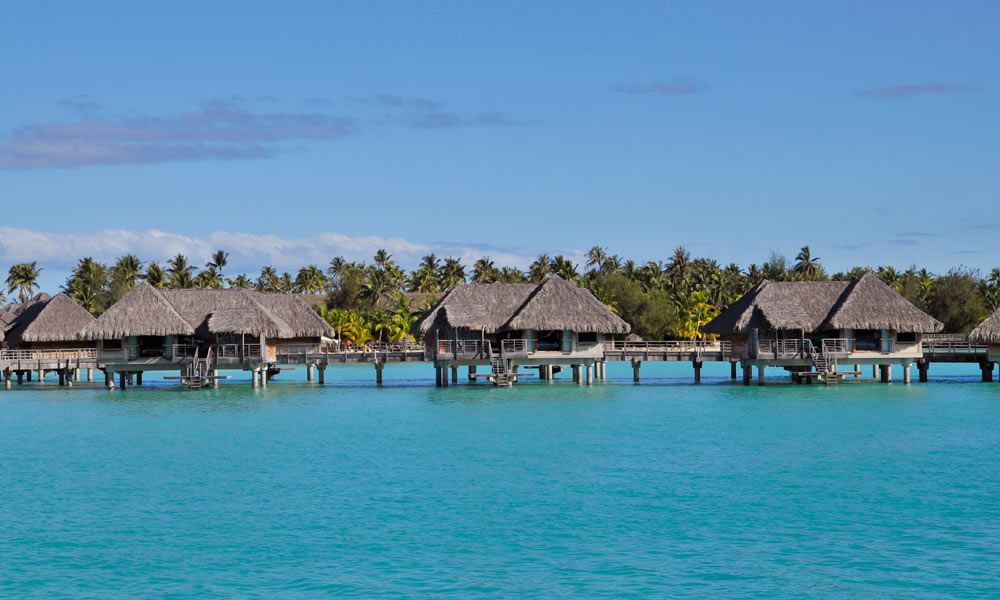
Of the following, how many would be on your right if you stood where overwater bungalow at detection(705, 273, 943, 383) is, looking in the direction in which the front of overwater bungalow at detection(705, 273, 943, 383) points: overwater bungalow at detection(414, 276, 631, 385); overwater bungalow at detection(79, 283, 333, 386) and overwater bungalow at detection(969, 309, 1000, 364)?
2

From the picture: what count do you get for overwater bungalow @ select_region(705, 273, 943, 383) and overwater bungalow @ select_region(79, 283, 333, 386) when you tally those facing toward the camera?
2

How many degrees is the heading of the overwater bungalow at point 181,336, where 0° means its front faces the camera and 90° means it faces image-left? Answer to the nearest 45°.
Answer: approximately 0°

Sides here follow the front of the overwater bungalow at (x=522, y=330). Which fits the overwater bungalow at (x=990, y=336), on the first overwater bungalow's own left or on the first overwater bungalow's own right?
on the first overwater bungalow's own left

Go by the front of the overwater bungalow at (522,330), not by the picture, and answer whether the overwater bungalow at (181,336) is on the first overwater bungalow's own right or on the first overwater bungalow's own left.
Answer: on the first overwater bungalow's own right

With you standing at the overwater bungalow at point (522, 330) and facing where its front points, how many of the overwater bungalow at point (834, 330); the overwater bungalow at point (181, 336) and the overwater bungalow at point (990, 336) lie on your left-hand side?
2

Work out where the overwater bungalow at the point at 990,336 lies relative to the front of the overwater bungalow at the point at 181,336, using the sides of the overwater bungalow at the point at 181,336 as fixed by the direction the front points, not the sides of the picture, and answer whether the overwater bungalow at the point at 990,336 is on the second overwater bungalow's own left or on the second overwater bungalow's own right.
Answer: on the second overwater bungalow's own left

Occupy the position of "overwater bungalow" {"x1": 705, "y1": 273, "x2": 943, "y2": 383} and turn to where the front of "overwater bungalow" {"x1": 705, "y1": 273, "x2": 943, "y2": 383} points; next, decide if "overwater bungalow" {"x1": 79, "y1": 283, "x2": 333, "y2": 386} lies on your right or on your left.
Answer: on your right
